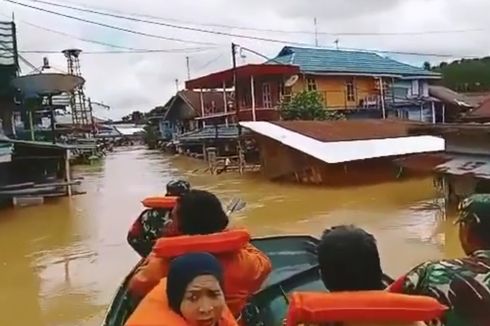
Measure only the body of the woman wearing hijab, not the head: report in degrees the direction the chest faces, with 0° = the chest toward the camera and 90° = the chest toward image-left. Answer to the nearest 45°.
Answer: approximately 315°

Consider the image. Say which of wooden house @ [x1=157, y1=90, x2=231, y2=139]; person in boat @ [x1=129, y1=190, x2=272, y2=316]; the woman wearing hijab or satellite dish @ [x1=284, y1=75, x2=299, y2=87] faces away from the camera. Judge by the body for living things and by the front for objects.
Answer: the person in boat

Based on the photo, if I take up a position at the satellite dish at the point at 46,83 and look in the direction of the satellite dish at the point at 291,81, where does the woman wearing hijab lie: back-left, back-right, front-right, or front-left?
back-right

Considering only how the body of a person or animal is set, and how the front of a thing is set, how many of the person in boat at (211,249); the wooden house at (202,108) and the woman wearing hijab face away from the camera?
1

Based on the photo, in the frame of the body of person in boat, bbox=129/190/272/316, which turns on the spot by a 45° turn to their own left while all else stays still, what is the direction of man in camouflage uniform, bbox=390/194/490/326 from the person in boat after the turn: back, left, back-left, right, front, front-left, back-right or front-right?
back

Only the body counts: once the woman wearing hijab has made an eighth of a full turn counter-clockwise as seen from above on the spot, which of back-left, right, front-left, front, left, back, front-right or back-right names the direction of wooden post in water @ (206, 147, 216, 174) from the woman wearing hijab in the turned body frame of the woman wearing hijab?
left

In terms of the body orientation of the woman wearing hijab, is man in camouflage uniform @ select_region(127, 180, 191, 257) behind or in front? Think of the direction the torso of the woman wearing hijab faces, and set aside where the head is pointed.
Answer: behind

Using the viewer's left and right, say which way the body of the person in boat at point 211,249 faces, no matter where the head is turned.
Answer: facing away from the viewer

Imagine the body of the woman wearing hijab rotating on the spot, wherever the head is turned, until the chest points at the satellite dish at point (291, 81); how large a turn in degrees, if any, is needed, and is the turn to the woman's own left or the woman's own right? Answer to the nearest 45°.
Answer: approximately 135° to the woman's own left

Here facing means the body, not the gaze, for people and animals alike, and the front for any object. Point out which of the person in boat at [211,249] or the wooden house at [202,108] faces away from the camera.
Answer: the person in boat

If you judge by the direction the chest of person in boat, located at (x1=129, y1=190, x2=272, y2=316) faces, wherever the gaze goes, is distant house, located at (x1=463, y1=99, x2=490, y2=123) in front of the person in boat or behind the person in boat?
in front

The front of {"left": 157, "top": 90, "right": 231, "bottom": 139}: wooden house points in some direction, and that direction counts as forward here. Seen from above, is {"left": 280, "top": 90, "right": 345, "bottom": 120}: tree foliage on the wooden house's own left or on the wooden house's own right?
on the wooden house's own left
